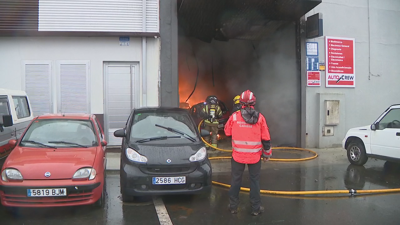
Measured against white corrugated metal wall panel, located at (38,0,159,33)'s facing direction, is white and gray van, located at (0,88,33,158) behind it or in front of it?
in front

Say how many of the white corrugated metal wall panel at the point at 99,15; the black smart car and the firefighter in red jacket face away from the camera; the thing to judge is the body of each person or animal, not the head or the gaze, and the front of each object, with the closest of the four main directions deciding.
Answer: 1

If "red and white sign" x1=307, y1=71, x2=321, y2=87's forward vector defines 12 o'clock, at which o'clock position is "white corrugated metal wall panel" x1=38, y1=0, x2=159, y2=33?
The white corrugated metal wall panel is roughly at 2 o'clock from the red and white sign.

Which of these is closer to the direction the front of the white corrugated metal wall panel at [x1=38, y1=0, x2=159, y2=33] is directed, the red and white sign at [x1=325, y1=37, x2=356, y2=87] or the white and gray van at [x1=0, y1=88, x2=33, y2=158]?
the white and gray van

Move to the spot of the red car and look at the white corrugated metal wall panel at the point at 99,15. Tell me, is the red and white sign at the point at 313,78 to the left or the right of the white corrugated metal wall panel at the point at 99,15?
right

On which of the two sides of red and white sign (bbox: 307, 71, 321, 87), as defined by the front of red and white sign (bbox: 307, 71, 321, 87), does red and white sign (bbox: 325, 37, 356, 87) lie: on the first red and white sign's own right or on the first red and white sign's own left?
on the first red and white sign's own left

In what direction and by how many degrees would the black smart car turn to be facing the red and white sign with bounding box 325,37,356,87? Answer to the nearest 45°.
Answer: approximately 135° to its left

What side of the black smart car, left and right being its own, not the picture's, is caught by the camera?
front

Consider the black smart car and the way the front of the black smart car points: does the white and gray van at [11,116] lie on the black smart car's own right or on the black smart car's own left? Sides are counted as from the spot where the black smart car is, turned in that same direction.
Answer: on the black smart car's own right

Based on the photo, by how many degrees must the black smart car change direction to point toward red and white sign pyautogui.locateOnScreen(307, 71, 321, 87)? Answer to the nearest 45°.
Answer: approximately 135° to its left

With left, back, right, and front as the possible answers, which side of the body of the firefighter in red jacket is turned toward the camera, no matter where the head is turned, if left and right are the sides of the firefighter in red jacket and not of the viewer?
back

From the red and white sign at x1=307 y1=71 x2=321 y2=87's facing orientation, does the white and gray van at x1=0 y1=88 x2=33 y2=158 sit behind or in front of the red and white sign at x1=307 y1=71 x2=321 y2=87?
in front

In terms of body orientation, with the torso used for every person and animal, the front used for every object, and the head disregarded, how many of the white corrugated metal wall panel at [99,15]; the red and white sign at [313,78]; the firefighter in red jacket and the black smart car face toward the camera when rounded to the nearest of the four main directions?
3

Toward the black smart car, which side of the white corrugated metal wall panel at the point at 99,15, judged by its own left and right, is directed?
front

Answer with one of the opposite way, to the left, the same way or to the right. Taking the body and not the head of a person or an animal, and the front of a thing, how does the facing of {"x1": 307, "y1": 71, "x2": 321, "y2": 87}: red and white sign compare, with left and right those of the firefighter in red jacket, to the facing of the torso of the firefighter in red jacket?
the opposite way
